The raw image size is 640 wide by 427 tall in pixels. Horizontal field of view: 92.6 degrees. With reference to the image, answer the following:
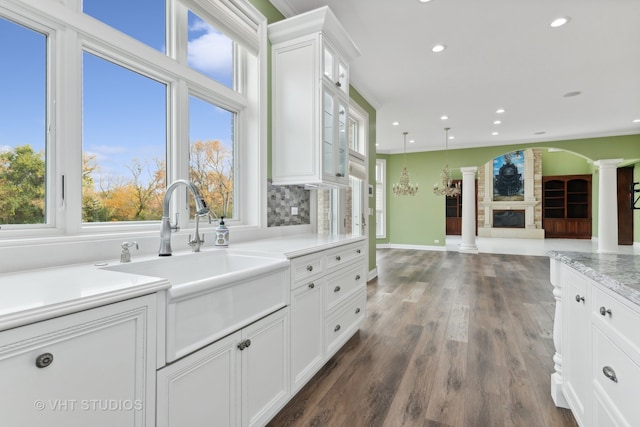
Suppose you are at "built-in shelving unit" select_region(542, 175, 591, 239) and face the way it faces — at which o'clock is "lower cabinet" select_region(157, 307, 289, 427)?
The lower cabinet is roughly at 12 o'clock from the built-in shelving unit.

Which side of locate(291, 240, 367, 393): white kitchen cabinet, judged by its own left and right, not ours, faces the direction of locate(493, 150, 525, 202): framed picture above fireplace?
left

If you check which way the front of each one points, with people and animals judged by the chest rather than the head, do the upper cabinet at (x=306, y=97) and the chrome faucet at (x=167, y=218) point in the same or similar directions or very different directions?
same or similar directions

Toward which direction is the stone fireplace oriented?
toward the camera

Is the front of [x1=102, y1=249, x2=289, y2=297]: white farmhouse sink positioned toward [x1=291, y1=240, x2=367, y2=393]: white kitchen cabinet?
no

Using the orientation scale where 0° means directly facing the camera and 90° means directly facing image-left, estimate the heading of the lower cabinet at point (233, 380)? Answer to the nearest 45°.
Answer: approximately 315°

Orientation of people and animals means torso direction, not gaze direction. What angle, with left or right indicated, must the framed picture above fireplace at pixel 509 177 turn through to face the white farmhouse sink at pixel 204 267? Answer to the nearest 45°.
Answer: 0° — it already faces it

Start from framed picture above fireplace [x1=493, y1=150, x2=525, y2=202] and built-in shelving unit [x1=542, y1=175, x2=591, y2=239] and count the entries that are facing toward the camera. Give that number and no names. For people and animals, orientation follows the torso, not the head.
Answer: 2

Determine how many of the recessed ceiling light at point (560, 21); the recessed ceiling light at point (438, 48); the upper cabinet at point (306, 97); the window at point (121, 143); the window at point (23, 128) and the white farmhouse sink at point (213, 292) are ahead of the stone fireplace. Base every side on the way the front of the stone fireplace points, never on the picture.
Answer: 6

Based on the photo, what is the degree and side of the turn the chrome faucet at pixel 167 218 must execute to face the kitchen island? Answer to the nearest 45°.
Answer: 0° — it already faces it

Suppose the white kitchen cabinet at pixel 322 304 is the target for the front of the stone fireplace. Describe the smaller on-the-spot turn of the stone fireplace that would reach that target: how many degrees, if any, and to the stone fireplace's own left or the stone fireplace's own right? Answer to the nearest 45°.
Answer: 0° — it already faces it

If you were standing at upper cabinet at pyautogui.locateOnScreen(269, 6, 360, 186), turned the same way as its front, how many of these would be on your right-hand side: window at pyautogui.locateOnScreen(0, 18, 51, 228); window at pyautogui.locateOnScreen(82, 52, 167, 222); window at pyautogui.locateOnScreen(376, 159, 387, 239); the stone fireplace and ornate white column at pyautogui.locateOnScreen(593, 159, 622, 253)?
2

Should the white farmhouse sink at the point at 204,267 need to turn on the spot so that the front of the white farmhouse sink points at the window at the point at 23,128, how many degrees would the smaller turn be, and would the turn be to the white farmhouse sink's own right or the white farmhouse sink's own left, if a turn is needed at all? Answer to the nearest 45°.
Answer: approximately 135° to the white farmhouse sink's own right

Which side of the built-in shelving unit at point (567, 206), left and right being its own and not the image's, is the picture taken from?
front

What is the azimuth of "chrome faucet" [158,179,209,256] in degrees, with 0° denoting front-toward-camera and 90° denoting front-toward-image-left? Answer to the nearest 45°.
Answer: approximately 315°

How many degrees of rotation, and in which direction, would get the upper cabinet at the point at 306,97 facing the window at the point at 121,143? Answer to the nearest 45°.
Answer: approximately 90° to its right

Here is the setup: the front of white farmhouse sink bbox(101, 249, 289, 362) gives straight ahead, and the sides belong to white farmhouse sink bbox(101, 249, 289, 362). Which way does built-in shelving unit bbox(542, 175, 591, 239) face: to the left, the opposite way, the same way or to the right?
to the right

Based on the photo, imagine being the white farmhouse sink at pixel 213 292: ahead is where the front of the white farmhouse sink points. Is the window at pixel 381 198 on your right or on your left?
on your left

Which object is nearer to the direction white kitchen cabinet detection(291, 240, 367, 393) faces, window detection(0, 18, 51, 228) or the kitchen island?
the kitchen island

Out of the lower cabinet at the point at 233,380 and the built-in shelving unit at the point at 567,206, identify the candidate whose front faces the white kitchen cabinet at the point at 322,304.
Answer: the built-in shelving unit

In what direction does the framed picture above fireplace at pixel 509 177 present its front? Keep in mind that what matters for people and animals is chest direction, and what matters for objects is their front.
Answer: toward the camera

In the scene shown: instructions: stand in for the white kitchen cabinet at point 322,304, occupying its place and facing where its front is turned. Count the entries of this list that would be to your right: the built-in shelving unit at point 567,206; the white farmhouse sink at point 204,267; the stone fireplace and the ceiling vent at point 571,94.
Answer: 1
